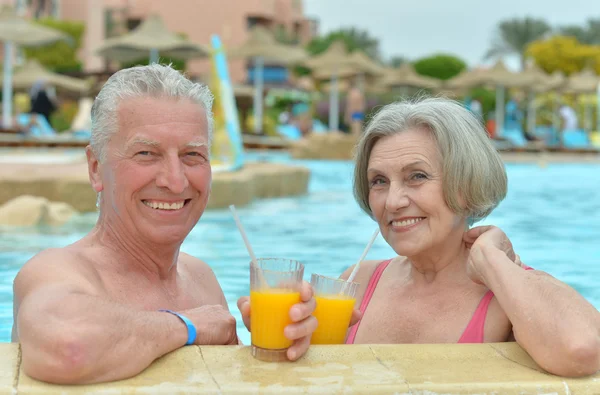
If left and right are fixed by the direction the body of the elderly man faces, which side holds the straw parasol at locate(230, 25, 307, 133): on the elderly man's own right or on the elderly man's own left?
on the elderly man's own left

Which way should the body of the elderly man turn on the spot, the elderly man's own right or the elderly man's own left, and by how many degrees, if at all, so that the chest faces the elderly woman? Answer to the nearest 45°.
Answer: approximately 45° to the elderly man's own left

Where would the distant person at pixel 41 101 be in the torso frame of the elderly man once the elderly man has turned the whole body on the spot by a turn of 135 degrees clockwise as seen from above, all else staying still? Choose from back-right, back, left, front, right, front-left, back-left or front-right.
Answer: right

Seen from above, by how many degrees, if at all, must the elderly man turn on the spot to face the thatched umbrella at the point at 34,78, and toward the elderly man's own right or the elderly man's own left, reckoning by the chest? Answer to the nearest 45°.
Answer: approximately 135° to the elderly man's own left

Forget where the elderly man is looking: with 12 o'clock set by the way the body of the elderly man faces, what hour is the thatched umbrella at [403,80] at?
The thatched umbrella is roughly at 8 o'clock from the elderly man.

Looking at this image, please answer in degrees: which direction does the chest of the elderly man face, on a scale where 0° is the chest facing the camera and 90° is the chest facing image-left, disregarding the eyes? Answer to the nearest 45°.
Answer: approximately 315°

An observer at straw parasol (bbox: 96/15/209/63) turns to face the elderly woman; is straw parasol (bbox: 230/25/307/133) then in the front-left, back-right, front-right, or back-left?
back-left

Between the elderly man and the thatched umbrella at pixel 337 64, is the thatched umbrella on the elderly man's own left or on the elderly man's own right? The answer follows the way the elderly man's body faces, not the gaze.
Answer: on the elderly man's own left
